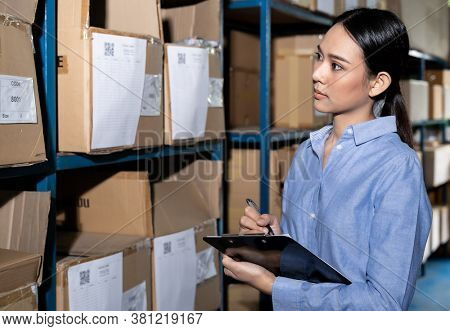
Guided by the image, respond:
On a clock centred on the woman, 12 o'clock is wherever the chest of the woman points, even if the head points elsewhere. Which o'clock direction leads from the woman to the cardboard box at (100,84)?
The cardboard box is roughly at 2 o'clock from the woman.

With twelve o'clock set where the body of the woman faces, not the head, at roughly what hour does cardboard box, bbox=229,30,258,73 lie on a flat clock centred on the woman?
The cardboard box is roughly at 4 o'clock from the woman.

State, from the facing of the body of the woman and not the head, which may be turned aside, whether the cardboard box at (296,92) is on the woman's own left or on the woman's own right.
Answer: on the woman's own right

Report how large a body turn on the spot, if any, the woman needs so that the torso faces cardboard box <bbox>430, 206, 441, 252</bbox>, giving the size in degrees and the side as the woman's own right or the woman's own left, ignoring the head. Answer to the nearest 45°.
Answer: approximately 135° to the woman's own right

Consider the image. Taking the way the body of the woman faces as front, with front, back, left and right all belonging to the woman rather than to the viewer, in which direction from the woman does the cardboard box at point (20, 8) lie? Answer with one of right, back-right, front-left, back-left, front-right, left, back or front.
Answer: front-right

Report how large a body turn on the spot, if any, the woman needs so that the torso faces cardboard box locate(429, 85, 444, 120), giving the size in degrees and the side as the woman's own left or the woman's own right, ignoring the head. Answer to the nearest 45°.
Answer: approximately 135° to the woman's own right

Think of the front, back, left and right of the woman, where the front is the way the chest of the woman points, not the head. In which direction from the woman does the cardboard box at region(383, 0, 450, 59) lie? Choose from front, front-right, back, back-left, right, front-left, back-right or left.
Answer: back-right
